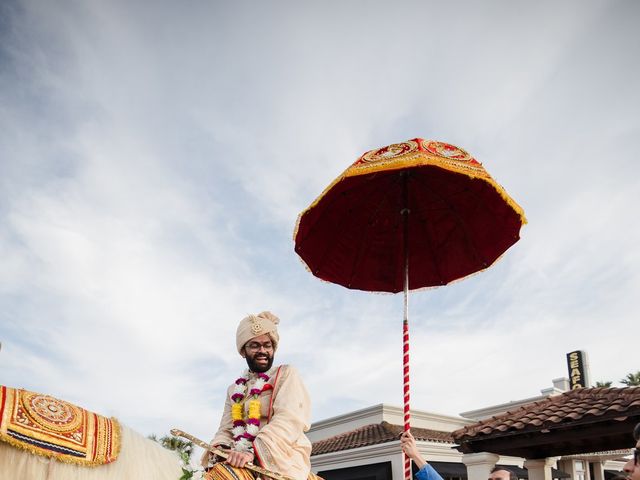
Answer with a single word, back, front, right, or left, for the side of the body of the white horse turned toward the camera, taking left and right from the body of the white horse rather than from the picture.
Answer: left

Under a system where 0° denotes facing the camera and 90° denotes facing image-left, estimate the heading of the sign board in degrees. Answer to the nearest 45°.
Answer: approximately 45°
